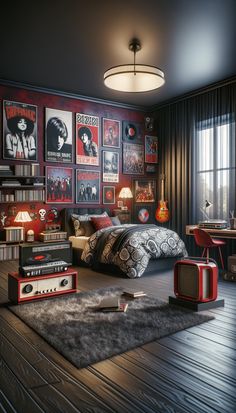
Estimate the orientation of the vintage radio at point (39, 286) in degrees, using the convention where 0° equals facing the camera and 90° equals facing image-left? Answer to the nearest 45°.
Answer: approximately 315°

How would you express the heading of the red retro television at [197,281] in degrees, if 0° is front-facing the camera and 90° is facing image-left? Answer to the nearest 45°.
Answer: approximately 45°

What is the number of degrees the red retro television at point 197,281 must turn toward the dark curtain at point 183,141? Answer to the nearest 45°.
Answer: approximately 135° to its right

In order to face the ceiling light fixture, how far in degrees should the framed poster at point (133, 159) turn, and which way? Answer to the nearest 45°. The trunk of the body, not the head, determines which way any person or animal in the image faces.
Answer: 0° — it already faces it

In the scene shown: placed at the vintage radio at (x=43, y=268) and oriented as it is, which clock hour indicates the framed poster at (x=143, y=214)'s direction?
The framed poster is roughly at 7 o'clock from the vintage radio.
